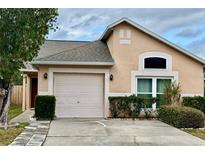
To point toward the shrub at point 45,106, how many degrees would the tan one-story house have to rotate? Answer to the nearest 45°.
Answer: approximately 45° to its right

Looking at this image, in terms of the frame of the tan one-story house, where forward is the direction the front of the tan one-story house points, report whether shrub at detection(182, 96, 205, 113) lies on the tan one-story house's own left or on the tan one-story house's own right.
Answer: on the tan one-story house's own left

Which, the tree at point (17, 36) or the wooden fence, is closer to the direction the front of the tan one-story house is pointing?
the tree

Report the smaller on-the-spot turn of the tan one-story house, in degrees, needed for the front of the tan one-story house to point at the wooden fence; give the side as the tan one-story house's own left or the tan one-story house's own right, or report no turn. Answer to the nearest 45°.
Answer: approximately 135° to the tan one-story house's own right

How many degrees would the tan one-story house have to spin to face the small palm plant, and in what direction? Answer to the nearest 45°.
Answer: approximately 90° to its left

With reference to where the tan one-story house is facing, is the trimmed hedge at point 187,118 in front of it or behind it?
in front

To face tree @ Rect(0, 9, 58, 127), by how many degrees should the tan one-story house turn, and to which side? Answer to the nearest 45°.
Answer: approximately 45° to its right

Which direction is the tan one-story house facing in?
toward the camera
